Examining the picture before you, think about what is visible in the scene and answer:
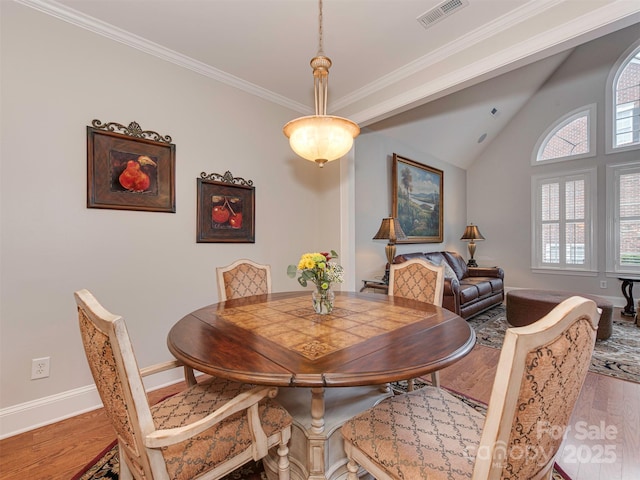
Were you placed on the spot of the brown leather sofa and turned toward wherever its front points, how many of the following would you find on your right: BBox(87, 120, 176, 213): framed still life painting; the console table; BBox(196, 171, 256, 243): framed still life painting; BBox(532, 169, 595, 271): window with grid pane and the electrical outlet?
3

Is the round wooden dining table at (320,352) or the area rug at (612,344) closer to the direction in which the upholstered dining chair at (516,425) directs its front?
the round wooden dining table

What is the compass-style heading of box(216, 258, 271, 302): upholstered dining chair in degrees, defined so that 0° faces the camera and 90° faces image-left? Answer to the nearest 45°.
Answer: approximately 315°

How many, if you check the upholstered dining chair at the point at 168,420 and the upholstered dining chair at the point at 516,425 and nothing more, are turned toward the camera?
0

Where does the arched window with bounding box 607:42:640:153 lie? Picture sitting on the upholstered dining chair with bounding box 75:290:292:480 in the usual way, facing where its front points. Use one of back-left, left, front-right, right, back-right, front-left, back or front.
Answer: front-right

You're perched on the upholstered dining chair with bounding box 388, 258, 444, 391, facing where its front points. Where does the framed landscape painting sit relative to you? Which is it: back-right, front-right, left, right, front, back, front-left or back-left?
back-right

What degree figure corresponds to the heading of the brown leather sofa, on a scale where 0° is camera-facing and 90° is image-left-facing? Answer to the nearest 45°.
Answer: approximately 315°

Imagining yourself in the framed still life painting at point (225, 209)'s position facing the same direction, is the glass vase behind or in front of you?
in front

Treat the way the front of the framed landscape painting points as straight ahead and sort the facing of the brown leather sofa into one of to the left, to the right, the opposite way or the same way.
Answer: the same way

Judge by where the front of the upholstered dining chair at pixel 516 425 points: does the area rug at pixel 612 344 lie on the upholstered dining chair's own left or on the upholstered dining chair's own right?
on the upholstered dining chair's own right

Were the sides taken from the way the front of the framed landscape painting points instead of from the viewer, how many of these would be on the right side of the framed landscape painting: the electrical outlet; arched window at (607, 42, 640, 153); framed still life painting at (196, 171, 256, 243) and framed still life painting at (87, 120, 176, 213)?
3

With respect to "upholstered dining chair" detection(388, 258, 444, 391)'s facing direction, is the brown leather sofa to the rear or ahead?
to the rear

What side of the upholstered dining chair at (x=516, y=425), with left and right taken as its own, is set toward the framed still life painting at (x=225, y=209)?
front

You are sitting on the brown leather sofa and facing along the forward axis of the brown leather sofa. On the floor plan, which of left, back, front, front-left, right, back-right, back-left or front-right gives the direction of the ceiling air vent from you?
front-right

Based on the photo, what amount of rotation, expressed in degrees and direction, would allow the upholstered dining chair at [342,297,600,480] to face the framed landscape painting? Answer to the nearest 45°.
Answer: approximately 45° to its right
